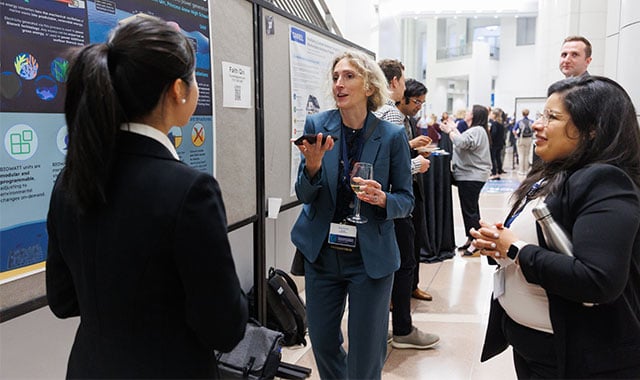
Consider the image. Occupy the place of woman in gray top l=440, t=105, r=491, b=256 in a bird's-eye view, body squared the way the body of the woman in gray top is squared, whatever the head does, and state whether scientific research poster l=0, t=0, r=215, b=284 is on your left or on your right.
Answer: on your left

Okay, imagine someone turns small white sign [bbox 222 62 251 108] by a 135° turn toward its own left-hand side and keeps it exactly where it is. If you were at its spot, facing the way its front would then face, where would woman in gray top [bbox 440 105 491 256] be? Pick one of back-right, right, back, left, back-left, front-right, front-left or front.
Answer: front-right

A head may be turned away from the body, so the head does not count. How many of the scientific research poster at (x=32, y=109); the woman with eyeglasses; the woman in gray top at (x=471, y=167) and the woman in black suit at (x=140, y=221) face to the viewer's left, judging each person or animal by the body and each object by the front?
2

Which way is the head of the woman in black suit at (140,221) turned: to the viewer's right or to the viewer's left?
to the viewer's right

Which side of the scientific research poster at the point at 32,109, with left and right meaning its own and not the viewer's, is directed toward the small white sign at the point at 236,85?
left

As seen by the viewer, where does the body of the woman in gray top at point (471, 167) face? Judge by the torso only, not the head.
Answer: to the viewer's left

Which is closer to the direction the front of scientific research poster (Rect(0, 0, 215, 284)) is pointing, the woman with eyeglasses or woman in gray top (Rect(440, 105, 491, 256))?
the woman with eyeglasses

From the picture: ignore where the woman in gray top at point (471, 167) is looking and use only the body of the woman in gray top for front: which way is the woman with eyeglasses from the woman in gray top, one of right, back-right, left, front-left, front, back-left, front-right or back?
left

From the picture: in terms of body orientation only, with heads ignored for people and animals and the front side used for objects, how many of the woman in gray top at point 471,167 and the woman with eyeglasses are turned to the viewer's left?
2

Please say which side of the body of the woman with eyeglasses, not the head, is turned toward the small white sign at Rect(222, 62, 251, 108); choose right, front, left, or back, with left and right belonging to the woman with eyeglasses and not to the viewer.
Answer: front

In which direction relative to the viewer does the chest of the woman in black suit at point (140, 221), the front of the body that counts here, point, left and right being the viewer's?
facing away from the viewer and to the right of the viewer

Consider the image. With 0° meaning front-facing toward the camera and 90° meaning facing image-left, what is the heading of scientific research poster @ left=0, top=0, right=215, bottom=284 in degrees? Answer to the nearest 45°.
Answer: approximately 315°

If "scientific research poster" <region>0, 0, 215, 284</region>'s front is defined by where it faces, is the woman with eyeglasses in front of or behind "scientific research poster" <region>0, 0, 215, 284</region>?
in front

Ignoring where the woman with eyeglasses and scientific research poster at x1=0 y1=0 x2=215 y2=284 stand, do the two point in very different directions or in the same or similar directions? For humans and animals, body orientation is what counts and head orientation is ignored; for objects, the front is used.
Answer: very different directions

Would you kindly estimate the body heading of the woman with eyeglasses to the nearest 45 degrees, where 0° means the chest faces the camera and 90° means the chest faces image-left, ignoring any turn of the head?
approximately 90°

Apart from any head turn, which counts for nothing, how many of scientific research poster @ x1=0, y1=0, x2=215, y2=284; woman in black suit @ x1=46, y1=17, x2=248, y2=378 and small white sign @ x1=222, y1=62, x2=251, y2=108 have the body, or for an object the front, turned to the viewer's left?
0
